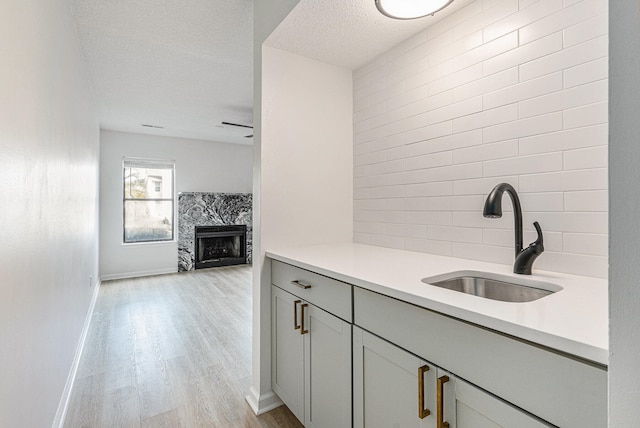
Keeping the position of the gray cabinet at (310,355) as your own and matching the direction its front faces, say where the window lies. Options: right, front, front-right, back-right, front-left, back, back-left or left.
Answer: right

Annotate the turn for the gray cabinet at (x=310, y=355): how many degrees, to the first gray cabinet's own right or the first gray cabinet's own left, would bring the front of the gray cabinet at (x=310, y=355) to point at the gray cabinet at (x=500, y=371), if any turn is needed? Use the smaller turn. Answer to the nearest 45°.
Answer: approximately 90° to the first gray cabinet's own left

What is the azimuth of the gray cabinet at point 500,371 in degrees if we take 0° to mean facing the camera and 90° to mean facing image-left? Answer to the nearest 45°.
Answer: approximately 45°

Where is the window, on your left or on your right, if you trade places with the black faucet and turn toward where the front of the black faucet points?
on your right

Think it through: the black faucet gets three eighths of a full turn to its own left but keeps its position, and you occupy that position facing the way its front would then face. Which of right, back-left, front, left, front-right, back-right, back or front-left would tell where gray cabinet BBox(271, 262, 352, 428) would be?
back

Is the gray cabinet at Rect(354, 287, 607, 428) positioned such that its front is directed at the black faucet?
no

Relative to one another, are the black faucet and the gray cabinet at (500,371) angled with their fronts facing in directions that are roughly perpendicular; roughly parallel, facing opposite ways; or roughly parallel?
roughly parallel

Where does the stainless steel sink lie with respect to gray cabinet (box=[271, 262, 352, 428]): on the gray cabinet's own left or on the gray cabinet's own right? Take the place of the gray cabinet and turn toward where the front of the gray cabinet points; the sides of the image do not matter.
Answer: on the gray cabinet's own left

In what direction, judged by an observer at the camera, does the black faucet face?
facing the viewer and to the left of the viewer

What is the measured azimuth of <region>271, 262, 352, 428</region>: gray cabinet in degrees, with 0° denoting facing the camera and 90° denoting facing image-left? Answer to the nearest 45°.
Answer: approximately 45°
